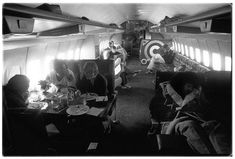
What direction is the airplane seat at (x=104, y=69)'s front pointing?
toward the camera

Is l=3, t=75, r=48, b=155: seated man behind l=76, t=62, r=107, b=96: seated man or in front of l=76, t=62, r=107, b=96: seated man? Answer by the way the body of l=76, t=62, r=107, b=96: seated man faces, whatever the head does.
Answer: in front

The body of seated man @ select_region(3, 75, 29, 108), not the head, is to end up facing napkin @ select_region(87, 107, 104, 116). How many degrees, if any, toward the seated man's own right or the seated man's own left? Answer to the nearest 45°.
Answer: approximately 45° to the seated man's own right

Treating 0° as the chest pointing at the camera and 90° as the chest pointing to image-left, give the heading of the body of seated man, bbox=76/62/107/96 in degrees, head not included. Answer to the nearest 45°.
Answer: approximately 0°

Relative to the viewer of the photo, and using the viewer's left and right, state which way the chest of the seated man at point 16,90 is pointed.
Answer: facing away from the viewer and to the right of the viewer

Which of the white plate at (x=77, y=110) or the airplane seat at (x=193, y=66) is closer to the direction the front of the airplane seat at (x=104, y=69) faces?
the white plate
